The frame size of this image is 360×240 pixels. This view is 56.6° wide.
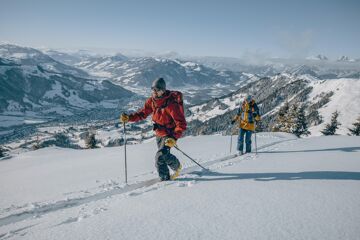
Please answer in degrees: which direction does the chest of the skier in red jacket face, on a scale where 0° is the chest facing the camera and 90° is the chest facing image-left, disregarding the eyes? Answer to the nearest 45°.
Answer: approximately 45°

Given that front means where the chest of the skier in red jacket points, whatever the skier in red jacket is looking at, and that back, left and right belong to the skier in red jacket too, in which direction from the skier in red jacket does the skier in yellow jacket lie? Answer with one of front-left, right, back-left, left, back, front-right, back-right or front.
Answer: back

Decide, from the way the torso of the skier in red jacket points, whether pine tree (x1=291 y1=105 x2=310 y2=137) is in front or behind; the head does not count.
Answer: behind
